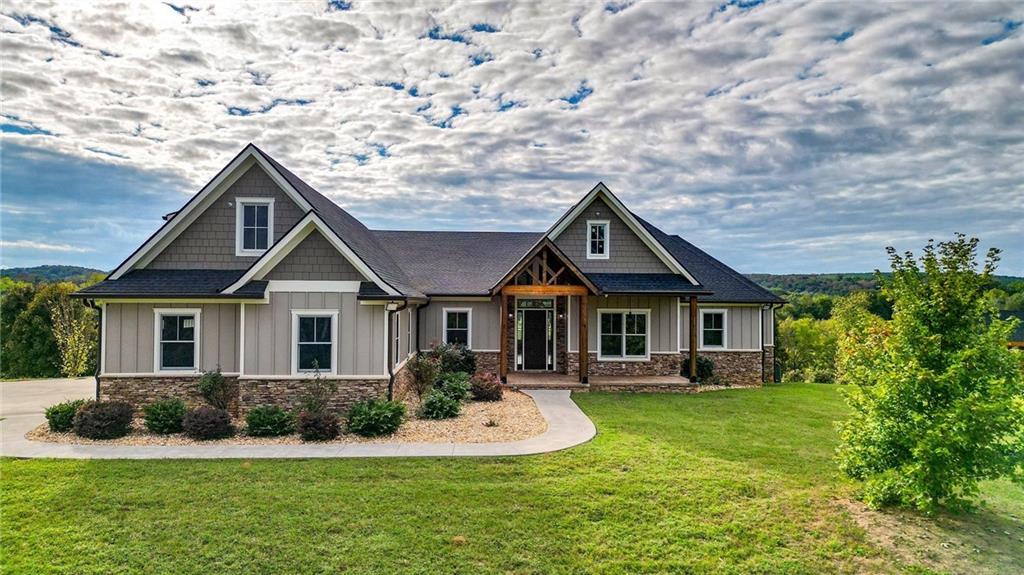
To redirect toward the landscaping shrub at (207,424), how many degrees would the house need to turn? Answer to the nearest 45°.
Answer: approximately 45° to its right

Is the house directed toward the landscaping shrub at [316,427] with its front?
yes

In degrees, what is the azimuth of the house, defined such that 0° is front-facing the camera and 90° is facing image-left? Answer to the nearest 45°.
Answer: approximately 0°

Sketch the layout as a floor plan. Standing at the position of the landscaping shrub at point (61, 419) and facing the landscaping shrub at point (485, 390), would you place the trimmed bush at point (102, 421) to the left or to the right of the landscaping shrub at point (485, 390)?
right

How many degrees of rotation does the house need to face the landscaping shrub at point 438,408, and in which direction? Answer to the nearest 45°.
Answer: approximately 45° to its left

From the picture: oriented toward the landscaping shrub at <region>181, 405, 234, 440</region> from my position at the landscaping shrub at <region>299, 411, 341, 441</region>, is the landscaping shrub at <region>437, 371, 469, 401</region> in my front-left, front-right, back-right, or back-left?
back-right

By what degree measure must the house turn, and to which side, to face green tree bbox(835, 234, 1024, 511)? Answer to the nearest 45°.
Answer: approximately 45° to its left
